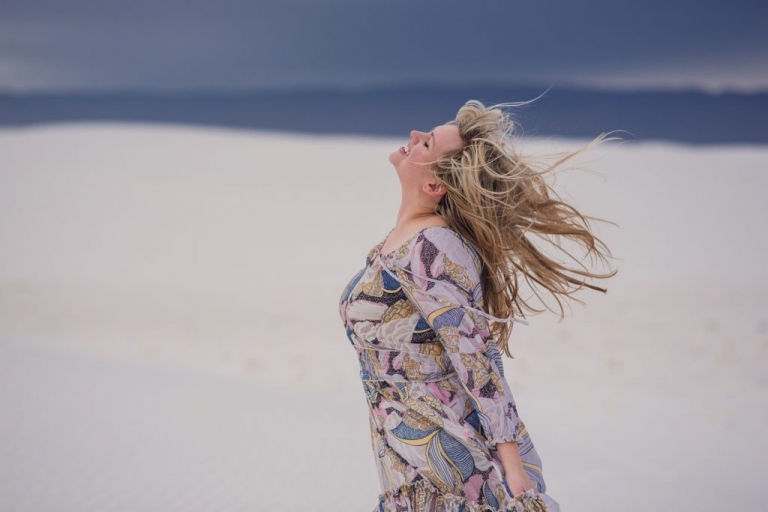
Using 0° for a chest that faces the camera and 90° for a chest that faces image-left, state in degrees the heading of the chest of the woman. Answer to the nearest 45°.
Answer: approximately 90°

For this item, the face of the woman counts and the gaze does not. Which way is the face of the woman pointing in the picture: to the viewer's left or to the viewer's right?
to the viewer's left
